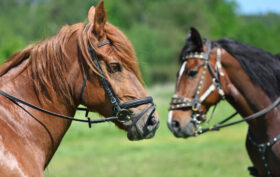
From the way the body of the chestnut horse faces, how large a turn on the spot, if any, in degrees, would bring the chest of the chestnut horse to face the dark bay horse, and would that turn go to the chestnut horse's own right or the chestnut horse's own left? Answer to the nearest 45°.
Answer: approximately 45° to the chestnut horse's own left

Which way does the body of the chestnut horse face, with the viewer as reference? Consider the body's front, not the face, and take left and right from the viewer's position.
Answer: facing to the right of the viewer
